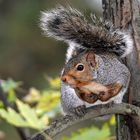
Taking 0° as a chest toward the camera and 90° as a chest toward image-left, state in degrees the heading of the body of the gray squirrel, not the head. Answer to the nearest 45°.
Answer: approximately 45°
